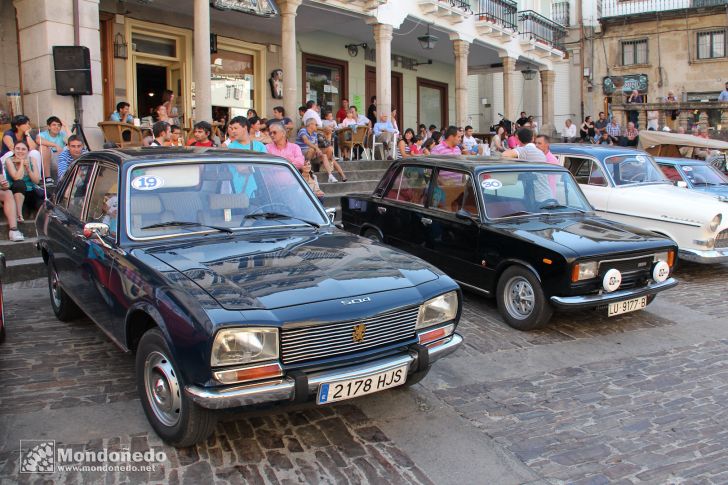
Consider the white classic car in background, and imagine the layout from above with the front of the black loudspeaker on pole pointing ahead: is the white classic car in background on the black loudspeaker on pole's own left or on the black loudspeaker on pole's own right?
on the black loudspeaker on pole's own left

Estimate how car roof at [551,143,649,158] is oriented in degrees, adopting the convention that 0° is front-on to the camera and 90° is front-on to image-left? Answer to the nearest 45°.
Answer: approximately 315°

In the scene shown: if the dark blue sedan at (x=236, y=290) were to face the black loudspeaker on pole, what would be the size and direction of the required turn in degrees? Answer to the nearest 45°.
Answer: approximately 135° to its left

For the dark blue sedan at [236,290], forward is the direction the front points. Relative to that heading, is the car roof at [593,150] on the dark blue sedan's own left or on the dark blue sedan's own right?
on the dark blue sedan's own left
